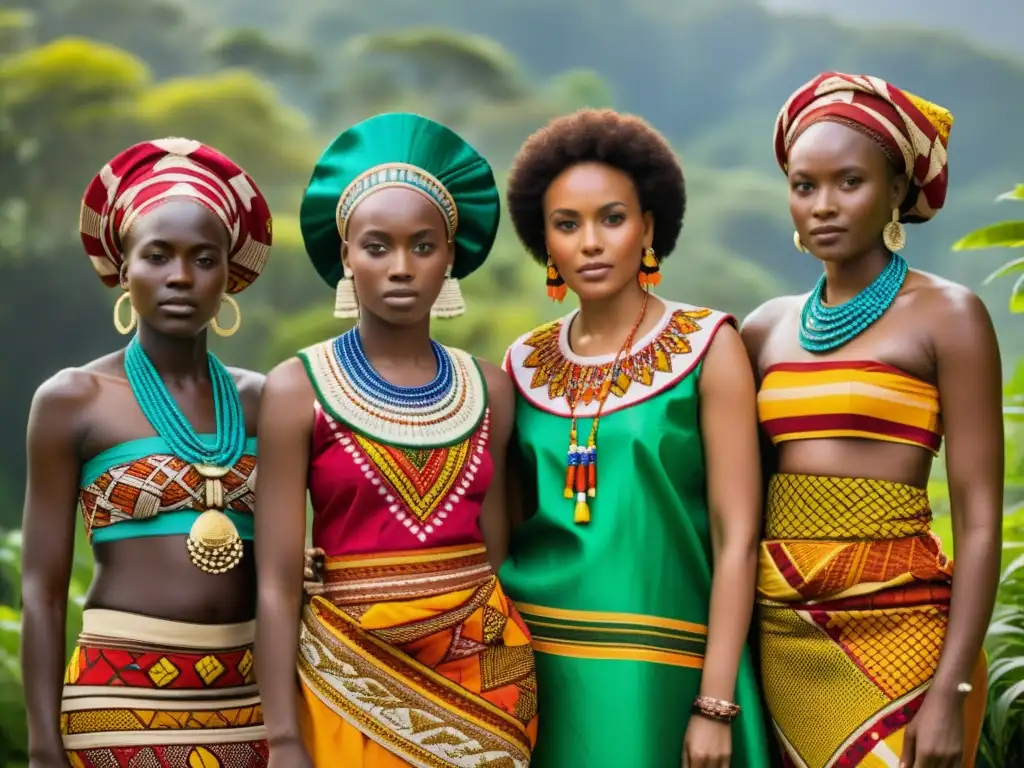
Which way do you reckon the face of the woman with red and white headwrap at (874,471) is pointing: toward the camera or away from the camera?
toward the camera

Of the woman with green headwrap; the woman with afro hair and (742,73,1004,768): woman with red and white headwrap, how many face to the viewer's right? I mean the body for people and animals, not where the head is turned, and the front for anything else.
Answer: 0

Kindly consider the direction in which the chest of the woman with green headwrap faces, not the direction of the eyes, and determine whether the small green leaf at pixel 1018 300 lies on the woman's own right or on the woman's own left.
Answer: on the woman's own left

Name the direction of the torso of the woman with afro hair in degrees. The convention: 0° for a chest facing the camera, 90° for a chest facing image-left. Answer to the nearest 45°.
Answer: approximately 45°

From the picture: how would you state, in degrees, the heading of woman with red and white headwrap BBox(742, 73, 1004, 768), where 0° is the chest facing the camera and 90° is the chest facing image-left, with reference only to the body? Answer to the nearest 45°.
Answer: approximately 45°

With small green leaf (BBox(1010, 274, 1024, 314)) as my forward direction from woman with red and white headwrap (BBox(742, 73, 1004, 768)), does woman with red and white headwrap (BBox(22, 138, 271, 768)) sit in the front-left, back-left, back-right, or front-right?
back-left

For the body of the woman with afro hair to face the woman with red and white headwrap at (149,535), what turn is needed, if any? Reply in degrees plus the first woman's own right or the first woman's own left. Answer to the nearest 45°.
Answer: approximately 45° to the first woman's own right

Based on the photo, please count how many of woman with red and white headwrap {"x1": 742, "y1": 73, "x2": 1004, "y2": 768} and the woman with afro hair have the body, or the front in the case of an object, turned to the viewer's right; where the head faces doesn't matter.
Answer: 0

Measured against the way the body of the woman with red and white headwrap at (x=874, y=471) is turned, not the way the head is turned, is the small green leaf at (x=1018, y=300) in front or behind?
behind

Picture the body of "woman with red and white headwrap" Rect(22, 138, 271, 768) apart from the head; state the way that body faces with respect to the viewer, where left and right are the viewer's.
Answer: facing the viewer and to the right of the viewer

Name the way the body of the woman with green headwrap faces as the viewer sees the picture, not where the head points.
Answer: toward the camera
